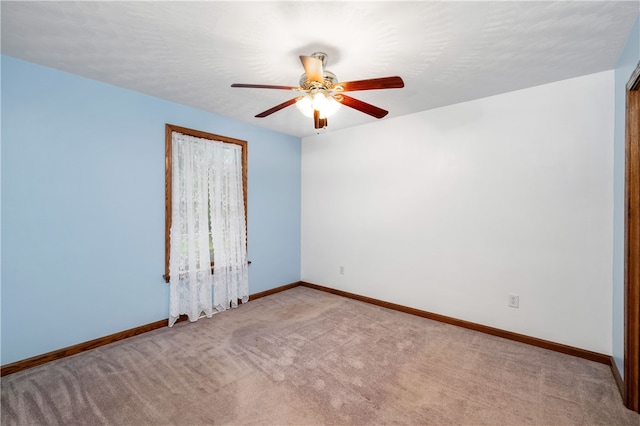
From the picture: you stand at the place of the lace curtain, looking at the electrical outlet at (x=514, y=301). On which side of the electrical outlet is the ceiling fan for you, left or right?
right

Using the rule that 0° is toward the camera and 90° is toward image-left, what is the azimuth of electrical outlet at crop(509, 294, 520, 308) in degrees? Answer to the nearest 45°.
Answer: approximately 0°

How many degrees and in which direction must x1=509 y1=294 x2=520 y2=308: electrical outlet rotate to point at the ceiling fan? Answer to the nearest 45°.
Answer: approximately 45° to its right

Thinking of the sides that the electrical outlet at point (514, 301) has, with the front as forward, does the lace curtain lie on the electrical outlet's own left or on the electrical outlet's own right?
on the electrical outlet's own right

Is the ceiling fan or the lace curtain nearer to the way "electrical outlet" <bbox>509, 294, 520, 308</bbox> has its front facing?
the ceiling fan
